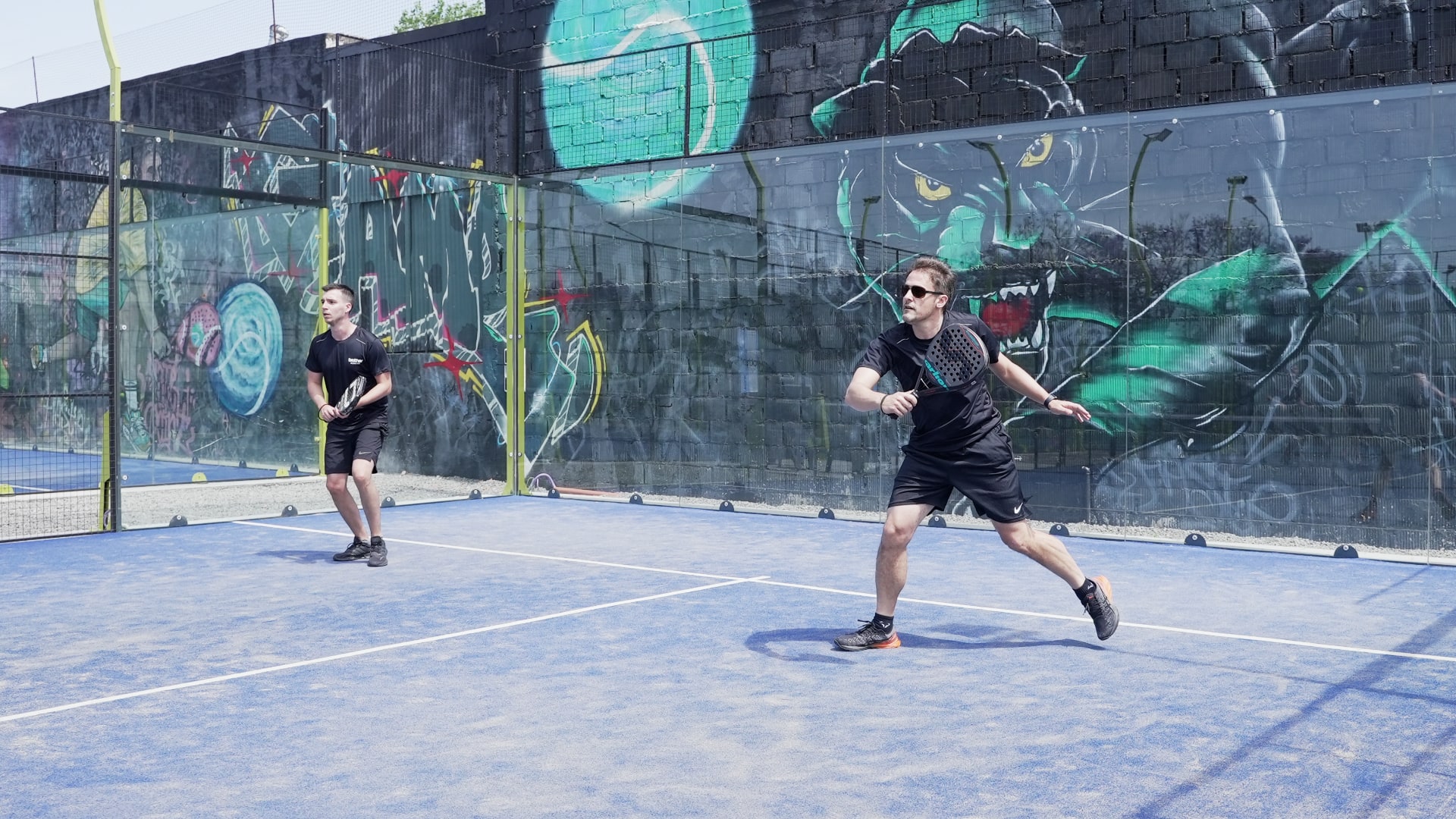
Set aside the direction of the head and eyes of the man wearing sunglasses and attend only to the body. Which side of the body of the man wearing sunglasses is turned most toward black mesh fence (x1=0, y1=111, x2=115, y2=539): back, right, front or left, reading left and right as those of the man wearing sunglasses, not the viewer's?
right

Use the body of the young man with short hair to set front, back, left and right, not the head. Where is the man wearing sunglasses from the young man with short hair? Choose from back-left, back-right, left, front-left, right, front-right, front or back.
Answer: left

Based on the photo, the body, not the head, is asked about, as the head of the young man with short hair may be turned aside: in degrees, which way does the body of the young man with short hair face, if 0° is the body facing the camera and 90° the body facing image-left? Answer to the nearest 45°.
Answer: approximately 45°

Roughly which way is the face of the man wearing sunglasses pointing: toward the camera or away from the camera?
toward the camera

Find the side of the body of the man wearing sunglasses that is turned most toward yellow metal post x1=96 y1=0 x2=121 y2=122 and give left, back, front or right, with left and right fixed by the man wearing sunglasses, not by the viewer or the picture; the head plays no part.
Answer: right

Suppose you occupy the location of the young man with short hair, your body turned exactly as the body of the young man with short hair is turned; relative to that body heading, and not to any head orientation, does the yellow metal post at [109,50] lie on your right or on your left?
on your right

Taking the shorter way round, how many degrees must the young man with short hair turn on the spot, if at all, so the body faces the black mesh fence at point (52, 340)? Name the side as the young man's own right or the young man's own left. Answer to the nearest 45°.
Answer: approximately 90° to the young man's own right

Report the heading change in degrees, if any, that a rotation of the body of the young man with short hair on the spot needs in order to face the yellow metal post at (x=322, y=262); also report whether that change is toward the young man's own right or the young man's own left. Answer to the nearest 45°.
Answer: approximately 135° to the young man's own right

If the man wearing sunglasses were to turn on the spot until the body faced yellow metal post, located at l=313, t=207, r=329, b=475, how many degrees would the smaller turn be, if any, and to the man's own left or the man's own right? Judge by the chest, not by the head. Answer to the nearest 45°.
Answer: approximately 90° to the man's own right

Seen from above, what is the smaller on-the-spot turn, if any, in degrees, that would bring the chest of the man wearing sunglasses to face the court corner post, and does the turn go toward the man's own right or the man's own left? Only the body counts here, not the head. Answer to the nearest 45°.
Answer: approximately 90° to the man's own right

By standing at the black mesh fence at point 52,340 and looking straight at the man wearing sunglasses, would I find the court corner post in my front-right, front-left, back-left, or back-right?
front-left

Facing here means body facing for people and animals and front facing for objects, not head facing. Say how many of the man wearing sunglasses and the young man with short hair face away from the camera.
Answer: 0

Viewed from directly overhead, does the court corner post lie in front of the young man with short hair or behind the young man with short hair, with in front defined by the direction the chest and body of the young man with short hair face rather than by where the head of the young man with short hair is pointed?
behind

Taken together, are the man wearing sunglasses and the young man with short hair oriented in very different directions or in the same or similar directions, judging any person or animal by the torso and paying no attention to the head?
same or similar directions

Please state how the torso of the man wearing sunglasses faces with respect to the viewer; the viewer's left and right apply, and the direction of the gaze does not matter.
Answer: facing the viewer and to the left of the viewer
